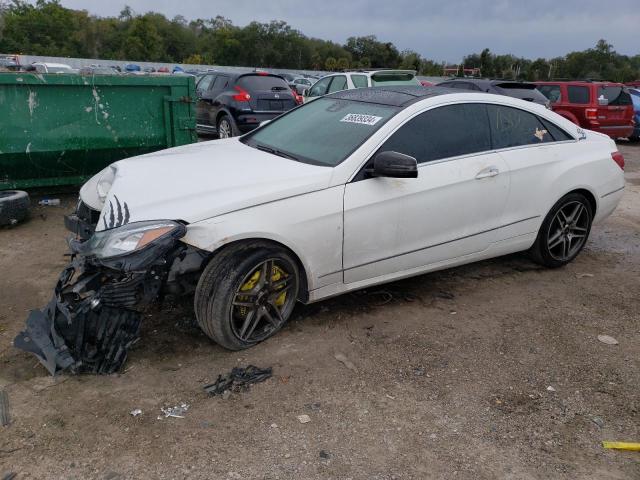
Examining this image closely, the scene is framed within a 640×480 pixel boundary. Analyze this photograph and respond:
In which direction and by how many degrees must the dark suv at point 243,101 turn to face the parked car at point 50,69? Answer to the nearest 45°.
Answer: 0° — it already faces it

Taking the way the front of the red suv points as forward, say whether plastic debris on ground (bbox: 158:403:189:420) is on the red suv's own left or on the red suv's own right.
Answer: on the red suv's own left

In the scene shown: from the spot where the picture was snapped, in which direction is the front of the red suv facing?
facing away from the viewer and to the left of the viewer

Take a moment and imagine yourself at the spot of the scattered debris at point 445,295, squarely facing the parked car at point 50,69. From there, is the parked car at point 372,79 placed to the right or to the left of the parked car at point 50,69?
right

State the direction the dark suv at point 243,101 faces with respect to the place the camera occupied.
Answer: facing away from the viewer and to the left of the viewer

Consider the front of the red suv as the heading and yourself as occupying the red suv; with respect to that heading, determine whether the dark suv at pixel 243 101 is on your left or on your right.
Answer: on your left

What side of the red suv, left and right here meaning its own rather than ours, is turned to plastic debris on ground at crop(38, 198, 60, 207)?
left

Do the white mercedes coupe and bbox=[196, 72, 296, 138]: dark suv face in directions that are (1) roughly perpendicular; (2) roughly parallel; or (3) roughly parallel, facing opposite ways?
roughly perpendicular
